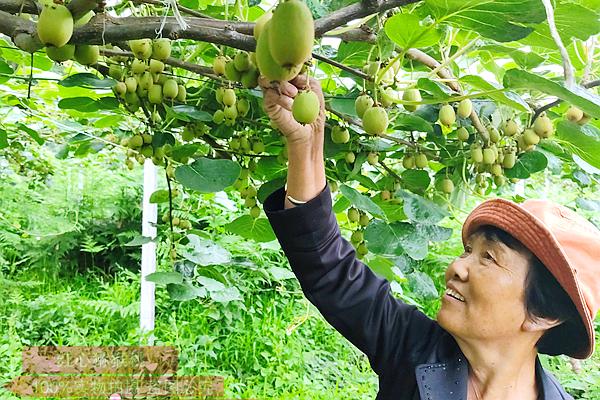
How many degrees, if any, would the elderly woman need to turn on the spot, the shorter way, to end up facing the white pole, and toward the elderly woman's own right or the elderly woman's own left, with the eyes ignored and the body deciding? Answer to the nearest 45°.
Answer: approximately 90° to the elderly woman's own right

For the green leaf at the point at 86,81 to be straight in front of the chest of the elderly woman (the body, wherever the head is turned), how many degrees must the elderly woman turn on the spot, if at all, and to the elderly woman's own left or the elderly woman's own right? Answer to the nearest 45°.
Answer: approximately 45° to the elderly woman's own right

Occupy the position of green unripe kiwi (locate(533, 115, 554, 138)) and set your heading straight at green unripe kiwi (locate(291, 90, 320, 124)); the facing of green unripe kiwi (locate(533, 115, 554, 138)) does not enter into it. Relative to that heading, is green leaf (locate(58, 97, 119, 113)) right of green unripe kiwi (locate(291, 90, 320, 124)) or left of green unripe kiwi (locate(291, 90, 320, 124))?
right

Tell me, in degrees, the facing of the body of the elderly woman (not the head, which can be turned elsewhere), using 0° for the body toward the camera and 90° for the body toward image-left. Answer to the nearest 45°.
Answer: approximately 45°
